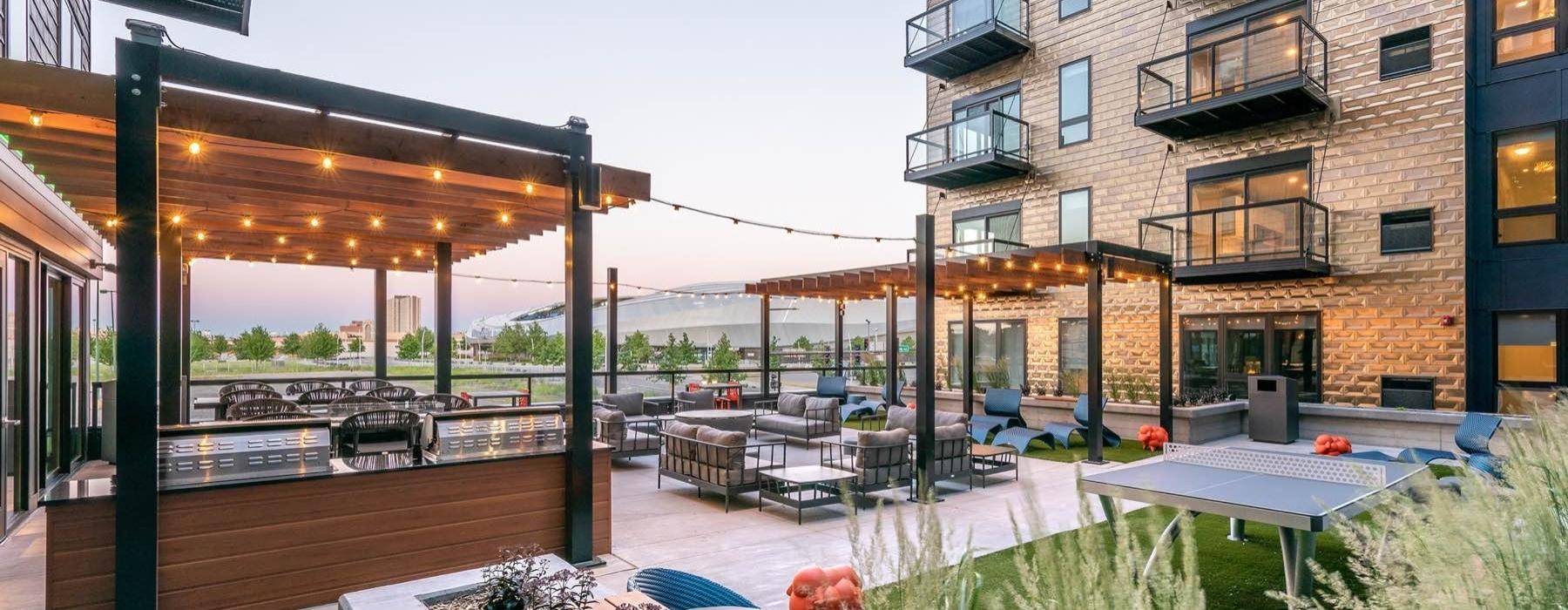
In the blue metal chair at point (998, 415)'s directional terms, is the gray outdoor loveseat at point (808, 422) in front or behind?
in front

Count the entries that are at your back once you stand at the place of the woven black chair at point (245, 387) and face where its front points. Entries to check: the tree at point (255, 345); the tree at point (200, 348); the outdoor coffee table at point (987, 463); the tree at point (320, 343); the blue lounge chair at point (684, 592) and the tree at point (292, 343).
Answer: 4

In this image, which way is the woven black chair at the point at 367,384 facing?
toward the camera

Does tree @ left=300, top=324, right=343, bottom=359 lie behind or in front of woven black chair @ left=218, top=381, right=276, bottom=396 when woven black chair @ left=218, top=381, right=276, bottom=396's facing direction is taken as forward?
behind

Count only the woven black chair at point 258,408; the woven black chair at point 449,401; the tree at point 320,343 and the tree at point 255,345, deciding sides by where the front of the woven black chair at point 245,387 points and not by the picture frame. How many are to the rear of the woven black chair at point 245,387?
2

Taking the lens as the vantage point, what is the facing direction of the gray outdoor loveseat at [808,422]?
facing the viewer and to the left of the viewer

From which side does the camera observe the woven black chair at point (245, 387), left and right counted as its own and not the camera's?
front

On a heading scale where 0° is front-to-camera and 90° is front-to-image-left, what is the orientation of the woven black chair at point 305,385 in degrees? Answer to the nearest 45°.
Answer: approximately 0°

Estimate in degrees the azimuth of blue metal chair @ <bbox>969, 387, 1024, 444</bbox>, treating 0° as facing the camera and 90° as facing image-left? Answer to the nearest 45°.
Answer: approximately 45°

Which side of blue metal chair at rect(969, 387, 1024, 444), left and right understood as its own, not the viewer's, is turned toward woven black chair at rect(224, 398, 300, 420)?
front
